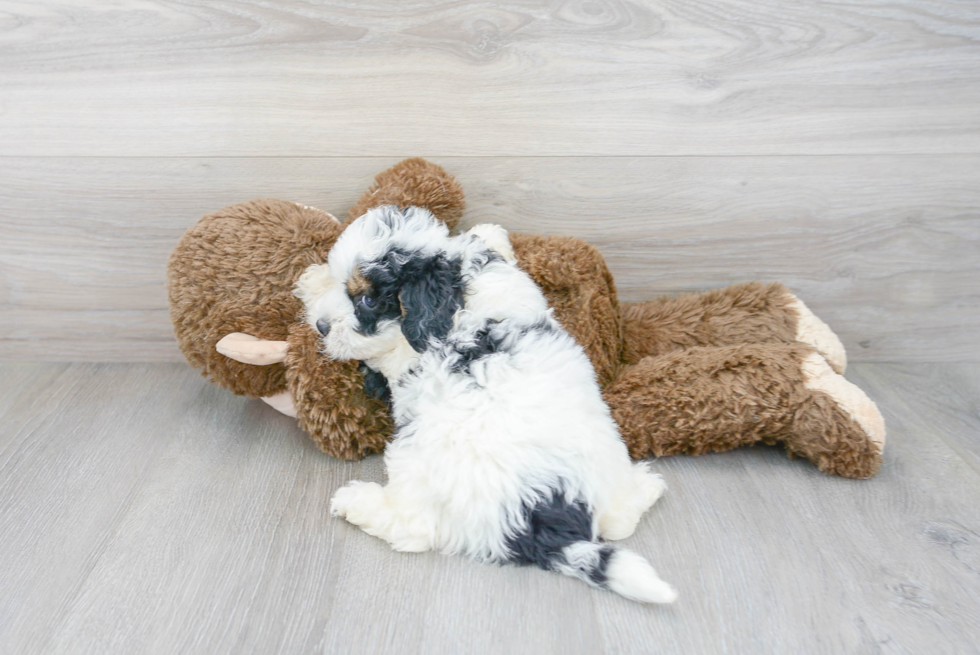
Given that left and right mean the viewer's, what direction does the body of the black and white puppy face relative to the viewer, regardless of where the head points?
facing away from the viewer and to the left of the viewer
